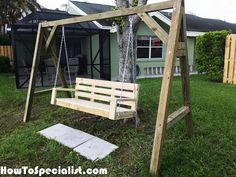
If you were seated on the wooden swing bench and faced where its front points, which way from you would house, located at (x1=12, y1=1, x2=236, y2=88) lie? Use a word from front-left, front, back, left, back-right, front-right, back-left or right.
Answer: back-right

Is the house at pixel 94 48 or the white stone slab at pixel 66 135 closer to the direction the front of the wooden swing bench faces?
the white stone slab

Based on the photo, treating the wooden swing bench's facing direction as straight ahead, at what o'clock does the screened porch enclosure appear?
The screened porch enclosure is roughly at 4 o'clock from the wooden swing bench.

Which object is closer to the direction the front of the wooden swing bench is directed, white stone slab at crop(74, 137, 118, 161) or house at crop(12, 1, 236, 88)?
the white stone slab

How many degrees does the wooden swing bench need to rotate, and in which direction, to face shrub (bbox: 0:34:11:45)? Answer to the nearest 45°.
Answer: approximately 90° to its right

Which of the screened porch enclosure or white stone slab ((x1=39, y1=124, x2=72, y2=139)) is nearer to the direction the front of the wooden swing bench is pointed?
the white stone slab

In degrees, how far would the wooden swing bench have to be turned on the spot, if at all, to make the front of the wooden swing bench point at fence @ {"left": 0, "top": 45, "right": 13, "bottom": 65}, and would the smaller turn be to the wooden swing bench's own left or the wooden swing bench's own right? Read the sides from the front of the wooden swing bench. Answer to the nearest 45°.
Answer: approximately 90° to the wooden swing bench's own right

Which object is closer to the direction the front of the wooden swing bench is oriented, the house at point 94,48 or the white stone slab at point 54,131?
the white stone slab

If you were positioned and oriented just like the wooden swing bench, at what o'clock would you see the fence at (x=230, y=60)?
The fence is roughly at 6 o'clock from the wooden swing bench.

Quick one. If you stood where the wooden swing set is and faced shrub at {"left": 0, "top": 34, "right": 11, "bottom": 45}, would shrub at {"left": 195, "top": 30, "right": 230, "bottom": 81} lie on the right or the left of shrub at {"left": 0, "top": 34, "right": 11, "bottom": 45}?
right

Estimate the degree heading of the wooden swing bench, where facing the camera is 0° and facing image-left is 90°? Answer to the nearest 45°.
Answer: approximately 45°

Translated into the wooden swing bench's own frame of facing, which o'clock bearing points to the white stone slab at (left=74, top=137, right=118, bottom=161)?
The white stone slab is roughly at 11 o'clock from the wooden swing bench.

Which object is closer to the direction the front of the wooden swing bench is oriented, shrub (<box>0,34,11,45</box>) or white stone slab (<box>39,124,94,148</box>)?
the white stone slab

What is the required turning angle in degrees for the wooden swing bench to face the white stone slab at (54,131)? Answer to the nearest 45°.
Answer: approximately 45° to its right
